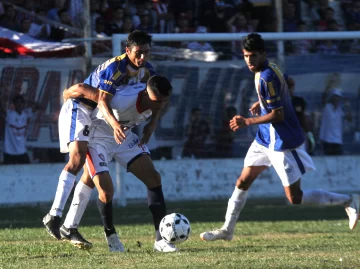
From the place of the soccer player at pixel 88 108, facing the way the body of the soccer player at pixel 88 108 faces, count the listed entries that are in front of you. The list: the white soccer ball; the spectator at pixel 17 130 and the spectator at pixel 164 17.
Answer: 1

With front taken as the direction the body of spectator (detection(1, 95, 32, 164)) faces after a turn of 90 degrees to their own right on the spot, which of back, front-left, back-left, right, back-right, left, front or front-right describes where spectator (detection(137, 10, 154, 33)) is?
back-right

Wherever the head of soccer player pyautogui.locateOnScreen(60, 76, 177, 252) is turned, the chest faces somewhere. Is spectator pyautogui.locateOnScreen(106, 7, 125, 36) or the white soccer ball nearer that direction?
the white soccer ball

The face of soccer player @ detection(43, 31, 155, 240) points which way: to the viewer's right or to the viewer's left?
to the viewer's right

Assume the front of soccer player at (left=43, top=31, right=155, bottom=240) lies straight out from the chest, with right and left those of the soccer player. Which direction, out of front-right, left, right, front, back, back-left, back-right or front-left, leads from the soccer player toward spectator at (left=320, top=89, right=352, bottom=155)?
left

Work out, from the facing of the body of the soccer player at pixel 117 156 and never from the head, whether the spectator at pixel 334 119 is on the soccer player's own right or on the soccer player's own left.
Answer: on the soccer player's own left

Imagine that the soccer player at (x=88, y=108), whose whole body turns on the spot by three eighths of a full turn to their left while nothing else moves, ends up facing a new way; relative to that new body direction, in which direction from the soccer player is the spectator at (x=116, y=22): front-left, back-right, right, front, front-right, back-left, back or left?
front

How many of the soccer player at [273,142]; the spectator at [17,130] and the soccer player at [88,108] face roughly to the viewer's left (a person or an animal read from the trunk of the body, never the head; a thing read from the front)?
1

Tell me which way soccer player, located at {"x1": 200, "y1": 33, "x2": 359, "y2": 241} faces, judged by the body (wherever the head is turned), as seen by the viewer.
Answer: to the viewer's left

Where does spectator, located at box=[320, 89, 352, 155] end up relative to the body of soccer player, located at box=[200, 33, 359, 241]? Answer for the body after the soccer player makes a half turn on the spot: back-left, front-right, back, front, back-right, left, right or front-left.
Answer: left

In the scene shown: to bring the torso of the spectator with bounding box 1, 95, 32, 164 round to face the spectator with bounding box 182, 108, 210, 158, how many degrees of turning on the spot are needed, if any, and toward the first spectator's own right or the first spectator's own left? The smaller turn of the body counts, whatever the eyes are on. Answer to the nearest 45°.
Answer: approximately 90° to the first spectator's own left

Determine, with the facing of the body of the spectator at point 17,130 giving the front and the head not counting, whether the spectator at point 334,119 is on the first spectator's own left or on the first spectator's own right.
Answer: on the first spectator's own left
